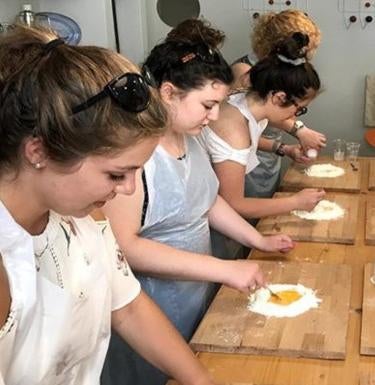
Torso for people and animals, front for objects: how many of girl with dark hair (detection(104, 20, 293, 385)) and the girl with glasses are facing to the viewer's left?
0

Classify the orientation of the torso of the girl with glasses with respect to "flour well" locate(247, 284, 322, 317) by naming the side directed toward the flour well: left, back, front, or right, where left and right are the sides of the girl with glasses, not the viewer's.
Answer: right

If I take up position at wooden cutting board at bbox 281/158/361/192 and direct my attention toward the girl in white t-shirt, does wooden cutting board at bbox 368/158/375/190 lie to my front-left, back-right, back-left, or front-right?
back-left

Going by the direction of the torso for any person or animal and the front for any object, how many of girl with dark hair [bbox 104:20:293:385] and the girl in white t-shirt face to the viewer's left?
0

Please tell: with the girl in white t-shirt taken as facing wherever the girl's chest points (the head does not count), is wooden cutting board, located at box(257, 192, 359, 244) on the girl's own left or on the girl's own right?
on the girl's own left

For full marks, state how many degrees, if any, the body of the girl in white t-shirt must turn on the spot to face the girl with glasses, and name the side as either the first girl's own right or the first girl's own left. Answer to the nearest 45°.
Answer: approximately 90° to the first girl's own left

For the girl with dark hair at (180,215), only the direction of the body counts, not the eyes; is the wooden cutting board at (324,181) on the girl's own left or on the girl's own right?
on the girl's own left

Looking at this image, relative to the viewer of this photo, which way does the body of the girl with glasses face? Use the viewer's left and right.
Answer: facing to the right of the viewer
